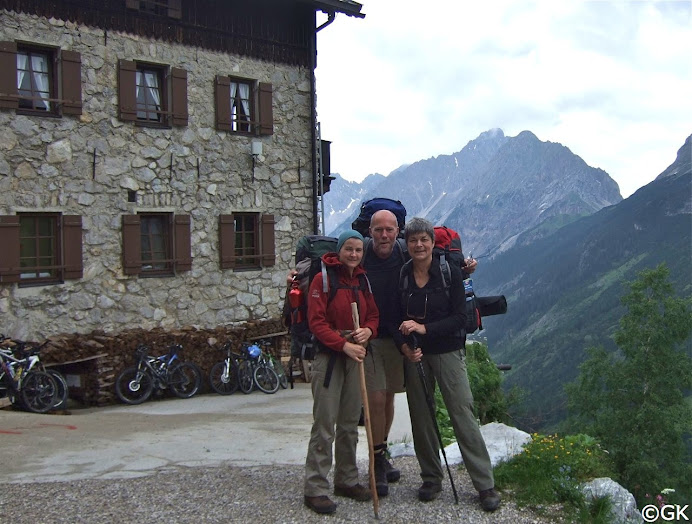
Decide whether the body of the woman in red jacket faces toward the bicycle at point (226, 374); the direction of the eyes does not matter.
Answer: no

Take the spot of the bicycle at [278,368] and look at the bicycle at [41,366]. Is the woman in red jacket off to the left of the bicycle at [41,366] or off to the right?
left

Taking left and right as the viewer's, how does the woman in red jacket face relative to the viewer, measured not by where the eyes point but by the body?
facing the viewer and to the right of the viewer

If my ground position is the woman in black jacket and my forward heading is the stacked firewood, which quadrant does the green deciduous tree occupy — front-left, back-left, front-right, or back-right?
front-right

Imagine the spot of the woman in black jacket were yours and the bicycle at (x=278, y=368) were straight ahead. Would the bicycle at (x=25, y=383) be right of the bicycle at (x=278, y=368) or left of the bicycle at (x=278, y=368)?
left

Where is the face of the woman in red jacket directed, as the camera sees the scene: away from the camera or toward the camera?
toward the camera

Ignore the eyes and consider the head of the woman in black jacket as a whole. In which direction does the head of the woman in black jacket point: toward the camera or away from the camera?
toward the camera

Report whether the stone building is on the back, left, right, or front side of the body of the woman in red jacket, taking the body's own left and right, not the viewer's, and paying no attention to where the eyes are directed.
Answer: back

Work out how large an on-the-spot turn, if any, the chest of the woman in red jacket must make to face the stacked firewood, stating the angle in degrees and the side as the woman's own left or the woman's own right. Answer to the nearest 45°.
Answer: approximately 180°

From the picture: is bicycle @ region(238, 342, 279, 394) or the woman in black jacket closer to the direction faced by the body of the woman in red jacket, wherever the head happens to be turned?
the woman in black jacket

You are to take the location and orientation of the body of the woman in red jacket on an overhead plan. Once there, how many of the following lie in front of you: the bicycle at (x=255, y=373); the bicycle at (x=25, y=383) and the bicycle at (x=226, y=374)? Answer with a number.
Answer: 0

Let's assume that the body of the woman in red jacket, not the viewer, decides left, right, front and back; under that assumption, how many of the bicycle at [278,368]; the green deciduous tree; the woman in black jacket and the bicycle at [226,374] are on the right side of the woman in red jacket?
0

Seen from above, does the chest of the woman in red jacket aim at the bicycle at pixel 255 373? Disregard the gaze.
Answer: no

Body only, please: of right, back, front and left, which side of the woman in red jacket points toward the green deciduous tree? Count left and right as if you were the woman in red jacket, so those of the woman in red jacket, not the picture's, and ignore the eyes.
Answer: left
